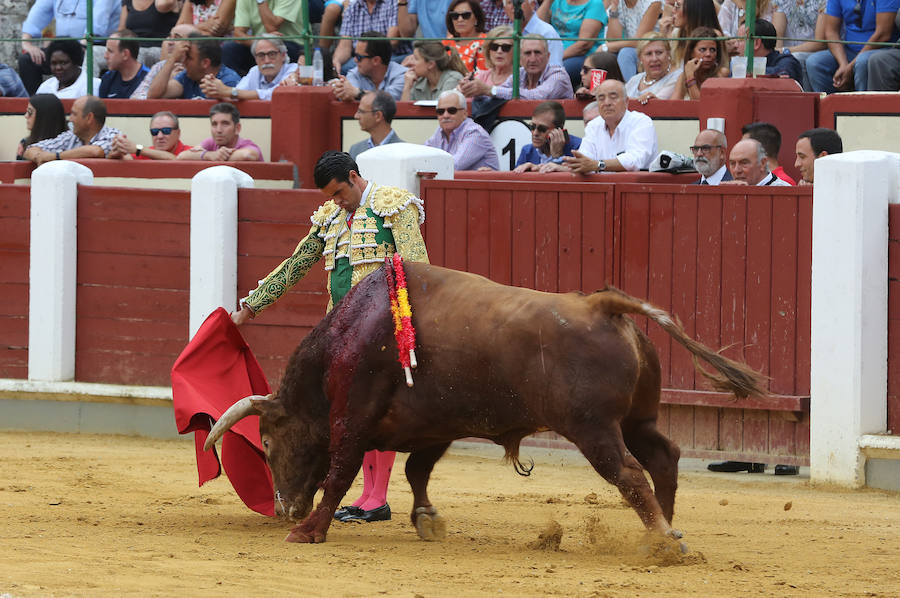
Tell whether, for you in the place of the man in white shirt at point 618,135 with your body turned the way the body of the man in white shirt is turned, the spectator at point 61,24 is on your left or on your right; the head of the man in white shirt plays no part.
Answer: on your right

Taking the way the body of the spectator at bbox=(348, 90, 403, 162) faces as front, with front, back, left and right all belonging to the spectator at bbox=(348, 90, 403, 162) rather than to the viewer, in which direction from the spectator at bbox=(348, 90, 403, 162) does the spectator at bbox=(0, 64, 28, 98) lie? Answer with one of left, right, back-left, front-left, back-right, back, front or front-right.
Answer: right

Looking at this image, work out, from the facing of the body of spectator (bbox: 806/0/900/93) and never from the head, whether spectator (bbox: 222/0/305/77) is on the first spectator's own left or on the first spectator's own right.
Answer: on the first spectator's own right

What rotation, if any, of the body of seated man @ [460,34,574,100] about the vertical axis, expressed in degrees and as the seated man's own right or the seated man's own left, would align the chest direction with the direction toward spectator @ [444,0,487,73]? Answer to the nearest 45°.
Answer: approximately 90° to the seated man's own right

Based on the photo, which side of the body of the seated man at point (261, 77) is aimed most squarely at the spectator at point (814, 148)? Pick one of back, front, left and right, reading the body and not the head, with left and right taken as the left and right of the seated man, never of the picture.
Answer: left

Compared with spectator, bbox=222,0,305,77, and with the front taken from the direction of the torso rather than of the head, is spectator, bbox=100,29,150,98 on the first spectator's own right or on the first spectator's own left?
on the first spectator's own right
